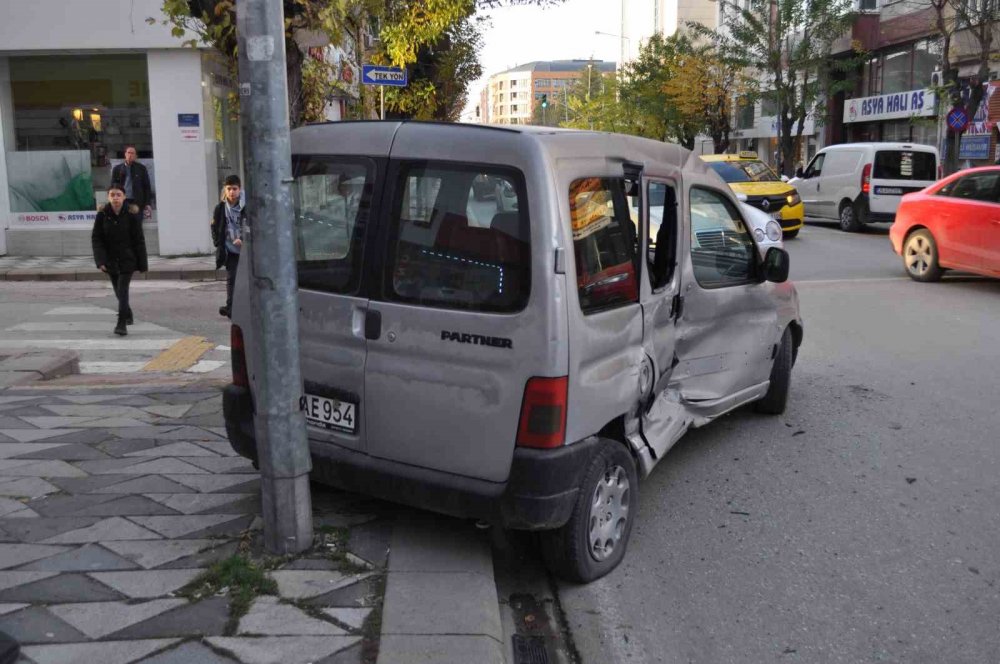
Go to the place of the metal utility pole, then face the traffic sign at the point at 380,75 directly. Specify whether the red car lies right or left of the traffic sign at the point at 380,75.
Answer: right

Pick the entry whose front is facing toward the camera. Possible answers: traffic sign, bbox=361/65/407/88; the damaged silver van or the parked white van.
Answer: the traffic sign

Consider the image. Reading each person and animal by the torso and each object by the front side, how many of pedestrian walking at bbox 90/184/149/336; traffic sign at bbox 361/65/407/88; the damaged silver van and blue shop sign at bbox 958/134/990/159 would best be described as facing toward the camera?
3

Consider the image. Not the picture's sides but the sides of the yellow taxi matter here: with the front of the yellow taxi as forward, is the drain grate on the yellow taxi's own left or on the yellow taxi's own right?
on the yellow taxi's own right

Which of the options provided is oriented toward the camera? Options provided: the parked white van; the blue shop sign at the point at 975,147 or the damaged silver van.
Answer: the blue shop sign

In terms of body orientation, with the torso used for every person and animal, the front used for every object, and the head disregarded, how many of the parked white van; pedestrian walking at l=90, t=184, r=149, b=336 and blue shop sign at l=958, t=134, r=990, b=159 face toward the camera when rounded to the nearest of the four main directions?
2

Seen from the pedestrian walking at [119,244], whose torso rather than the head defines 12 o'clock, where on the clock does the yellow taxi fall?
The yellow taxi is roughly at 8 o'clock from the pedestrian walking.

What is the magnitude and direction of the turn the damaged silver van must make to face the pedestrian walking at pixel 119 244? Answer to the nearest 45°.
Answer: approximately 90° to its left

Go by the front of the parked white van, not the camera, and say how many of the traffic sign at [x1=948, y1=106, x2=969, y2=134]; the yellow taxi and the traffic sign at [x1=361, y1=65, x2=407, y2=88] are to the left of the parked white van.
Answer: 2

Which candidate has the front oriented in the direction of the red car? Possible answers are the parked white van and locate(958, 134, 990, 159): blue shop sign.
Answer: the blue shop sign

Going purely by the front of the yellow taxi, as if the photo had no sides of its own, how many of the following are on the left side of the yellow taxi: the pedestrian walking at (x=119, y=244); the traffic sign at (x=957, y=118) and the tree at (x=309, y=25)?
1
